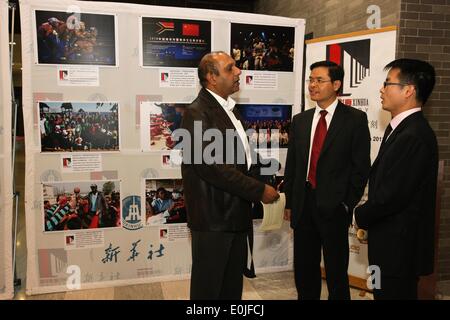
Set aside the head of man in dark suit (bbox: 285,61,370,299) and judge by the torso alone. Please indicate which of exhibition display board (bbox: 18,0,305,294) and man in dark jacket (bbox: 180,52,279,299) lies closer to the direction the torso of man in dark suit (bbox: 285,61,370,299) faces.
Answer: the man in dark jacket

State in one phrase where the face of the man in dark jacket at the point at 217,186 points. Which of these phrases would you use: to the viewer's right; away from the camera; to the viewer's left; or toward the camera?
to the viewer's right

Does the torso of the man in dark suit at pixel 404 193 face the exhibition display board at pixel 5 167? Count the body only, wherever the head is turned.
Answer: yes

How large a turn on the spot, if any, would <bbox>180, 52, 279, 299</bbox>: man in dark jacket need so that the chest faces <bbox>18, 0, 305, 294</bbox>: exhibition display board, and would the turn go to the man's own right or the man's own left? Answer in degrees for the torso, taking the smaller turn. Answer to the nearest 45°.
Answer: approximately 135° to the man's own left

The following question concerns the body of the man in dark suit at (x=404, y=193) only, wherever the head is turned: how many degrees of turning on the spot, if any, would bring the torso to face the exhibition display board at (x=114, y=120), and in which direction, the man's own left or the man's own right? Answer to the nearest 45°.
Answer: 0° — they already face it

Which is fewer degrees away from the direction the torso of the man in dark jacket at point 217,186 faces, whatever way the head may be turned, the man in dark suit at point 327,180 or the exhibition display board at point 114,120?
the man in dark suit

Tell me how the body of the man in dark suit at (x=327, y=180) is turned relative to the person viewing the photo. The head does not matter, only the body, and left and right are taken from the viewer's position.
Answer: facing the viewer and to the left of the viewer

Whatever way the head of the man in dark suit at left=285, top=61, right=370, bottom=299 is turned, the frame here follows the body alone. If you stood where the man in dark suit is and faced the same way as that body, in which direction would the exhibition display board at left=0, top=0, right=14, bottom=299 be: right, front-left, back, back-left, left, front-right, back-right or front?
front-right

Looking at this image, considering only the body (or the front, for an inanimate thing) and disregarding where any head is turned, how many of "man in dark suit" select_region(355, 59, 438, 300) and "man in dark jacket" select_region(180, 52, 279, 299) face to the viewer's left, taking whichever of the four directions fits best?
1

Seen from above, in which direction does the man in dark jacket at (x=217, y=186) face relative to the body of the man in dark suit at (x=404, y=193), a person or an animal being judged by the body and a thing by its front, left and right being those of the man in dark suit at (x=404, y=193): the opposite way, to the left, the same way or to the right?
the opposite way

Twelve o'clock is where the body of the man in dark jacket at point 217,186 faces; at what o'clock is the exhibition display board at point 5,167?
The exhibition display board is roughly at 7 o'clock from the man in dark jacket.

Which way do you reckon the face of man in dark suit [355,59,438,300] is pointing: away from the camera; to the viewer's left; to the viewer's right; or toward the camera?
to the viewer's left

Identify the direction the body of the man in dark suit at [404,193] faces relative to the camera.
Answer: to the viewer's left

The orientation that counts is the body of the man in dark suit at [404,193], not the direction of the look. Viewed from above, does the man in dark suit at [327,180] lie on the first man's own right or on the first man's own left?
on the first man's own right

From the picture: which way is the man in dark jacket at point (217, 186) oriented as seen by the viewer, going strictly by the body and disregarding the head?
to the viewer's right

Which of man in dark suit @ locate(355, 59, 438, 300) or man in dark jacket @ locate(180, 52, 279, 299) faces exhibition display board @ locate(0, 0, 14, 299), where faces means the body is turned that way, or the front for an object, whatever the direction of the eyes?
man in dark suit @ locate(355, 59, 438, 300)
